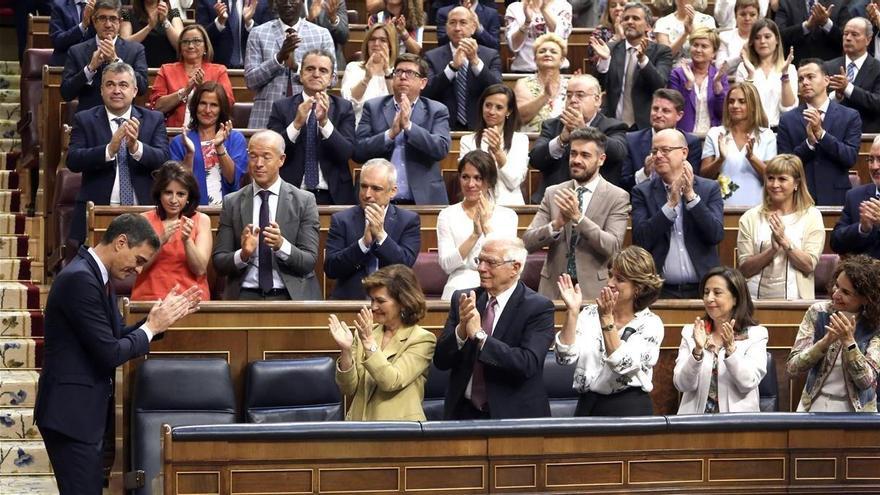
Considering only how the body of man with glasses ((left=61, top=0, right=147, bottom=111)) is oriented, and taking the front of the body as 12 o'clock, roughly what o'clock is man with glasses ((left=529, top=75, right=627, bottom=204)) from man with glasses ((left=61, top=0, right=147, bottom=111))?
man with glasses ((left=529, top=75, right=627, bottom=204)) is roughly at 10 o'clock from man with glasses ((left=61, top=0, right=147, bottom=111)).

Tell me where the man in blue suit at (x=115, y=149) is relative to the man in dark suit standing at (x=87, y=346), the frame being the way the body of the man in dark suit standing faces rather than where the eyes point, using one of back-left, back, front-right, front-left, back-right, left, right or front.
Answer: left

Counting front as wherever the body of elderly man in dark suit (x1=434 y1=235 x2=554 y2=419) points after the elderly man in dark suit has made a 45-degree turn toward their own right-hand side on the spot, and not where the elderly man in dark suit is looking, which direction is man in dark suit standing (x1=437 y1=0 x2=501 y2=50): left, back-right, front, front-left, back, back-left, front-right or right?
right

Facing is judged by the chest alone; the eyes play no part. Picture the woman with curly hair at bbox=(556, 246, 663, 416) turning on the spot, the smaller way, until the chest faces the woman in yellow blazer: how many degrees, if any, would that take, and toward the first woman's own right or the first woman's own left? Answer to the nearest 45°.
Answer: approximately 45° to the first woman's own right

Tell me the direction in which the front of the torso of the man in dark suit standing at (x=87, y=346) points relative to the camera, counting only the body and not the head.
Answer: to the viewer's right

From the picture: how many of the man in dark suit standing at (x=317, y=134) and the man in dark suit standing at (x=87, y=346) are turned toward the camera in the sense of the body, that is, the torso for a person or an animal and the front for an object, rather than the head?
1

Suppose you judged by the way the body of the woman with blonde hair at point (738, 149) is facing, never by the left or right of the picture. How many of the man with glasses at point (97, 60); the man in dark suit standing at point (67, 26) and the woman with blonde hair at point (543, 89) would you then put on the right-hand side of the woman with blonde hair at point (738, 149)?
3

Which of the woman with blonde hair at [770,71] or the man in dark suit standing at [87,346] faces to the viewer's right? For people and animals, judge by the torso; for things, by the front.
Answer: the man in dark suit standing
